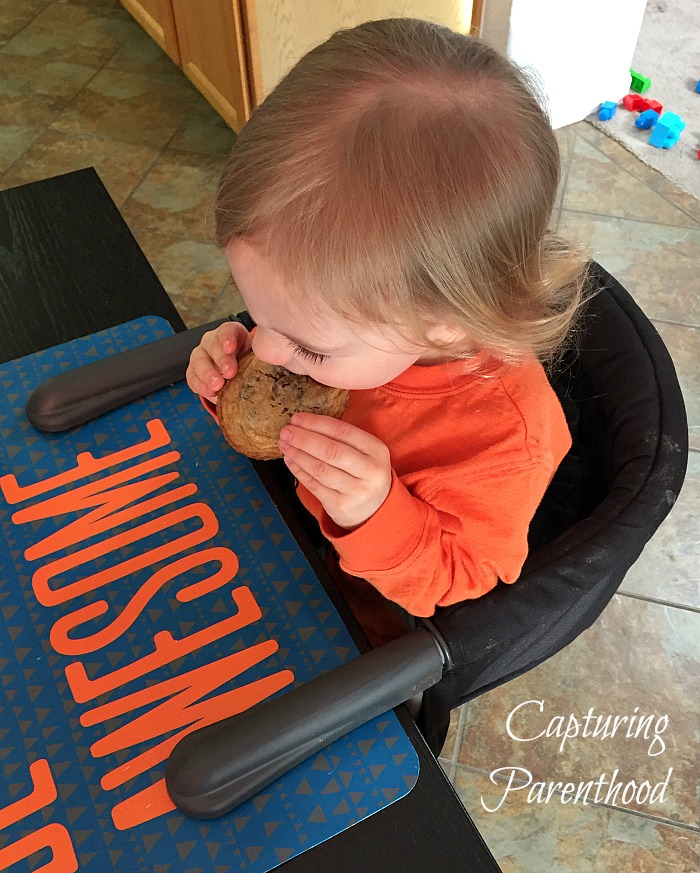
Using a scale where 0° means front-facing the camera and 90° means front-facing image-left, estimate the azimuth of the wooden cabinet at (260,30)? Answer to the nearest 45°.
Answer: approximately 45°

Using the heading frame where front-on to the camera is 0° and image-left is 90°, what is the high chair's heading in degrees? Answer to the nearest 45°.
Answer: approximately 45°

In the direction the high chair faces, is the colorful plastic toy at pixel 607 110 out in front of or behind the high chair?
behind

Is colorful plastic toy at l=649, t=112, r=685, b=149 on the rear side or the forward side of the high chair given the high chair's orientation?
on the rear side

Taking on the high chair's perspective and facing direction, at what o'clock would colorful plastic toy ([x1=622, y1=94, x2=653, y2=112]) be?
The colorful plastic toy is roughly at 5 o'clock from the high chair.

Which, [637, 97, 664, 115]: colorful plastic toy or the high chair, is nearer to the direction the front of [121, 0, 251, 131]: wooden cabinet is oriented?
the high chair

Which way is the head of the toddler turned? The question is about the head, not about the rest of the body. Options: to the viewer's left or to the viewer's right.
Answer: to the viewer's left
